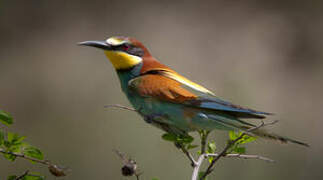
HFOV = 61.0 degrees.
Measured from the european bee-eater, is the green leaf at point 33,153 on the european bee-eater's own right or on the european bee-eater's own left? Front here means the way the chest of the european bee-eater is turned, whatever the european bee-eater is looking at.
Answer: on the european bee-eater's own left

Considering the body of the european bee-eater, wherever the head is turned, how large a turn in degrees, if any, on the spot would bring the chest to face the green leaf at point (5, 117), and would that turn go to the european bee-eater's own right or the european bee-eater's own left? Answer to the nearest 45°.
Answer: approximately 45° to the european bee-eater's own left

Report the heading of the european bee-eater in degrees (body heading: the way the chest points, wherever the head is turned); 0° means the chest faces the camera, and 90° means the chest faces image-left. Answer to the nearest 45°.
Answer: approximately 90°
